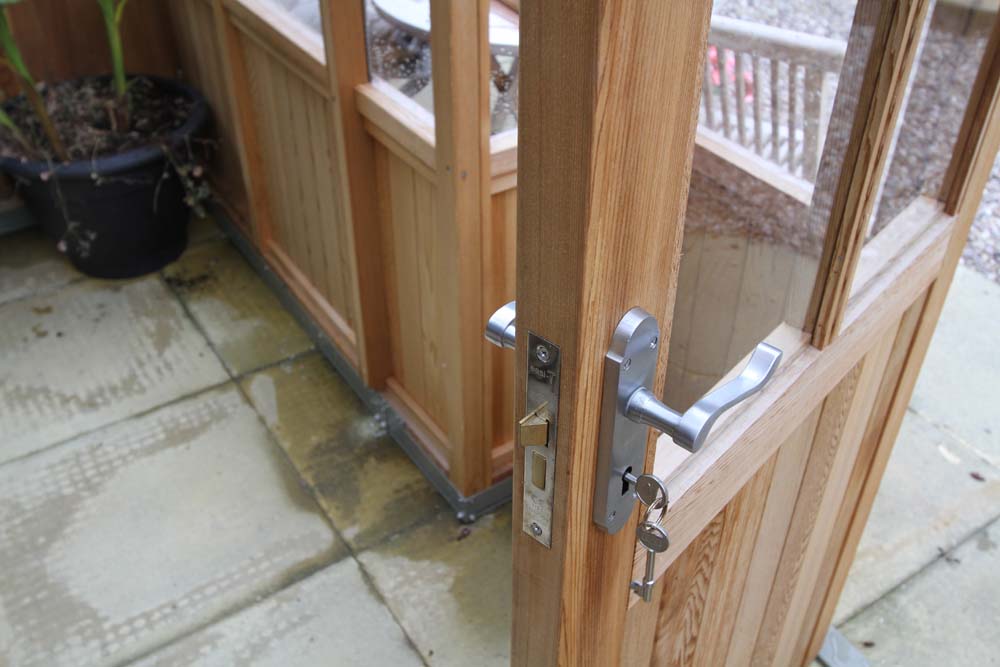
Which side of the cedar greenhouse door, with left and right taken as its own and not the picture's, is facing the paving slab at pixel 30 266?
back

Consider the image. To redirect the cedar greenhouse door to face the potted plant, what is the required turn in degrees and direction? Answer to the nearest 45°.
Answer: approximately 180°

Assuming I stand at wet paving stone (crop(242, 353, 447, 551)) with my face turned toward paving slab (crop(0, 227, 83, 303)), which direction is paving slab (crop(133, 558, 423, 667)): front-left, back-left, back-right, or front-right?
back-left

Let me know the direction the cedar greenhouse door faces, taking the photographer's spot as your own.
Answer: facing the viewer and to the right of the viewer

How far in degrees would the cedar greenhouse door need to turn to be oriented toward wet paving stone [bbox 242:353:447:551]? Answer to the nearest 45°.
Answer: approximately 180°

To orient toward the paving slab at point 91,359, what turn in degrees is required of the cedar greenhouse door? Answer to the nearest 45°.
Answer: approximately 180°

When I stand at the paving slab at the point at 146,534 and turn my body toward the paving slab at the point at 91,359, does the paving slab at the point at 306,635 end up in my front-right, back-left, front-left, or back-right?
back-right
